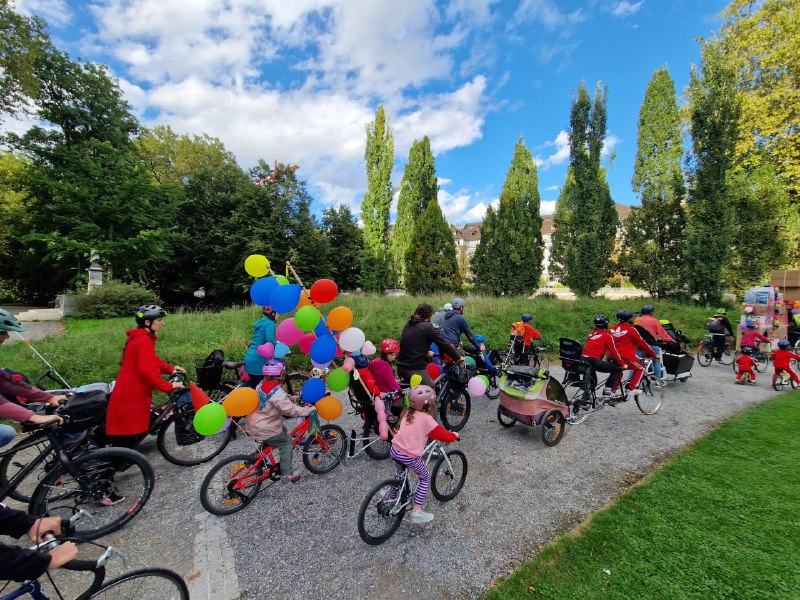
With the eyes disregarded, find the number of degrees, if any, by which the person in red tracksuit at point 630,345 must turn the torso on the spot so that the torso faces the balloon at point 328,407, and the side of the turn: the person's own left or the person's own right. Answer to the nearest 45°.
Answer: approximately 180°

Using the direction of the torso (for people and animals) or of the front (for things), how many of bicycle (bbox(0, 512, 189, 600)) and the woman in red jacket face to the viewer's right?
2

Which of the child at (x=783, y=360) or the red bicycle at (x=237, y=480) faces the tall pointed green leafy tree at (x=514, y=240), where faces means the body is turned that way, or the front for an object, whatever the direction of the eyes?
the red bicycle

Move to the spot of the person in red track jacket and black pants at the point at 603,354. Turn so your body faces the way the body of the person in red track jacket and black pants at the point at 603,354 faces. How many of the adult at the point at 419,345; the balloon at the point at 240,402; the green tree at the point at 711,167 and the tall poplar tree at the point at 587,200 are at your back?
2

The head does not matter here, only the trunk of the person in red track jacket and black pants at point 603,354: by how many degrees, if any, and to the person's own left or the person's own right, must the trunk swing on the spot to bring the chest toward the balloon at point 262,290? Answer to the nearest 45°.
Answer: approximately 180°

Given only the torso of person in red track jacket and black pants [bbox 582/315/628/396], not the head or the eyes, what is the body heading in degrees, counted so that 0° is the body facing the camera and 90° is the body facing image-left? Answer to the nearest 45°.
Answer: approximately 225°

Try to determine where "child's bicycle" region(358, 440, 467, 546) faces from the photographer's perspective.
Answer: facing away from the viewer and to the right of the viewer

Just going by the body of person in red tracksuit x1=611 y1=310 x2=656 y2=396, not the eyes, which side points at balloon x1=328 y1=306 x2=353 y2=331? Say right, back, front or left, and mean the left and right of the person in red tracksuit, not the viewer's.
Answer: back

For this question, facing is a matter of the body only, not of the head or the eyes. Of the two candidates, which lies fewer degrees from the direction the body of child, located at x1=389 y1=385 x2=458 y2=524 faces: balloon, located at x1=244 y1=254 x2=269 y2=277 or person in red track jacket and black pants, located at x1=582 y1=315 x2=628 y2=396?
the person in red track jacket and black pants

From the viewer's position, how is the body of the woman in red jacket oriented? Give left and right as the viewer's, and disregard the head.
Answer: facing to the right of the viewer

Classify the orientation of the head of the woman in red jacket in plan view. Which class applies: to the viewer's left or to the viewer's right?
to the viewer's right

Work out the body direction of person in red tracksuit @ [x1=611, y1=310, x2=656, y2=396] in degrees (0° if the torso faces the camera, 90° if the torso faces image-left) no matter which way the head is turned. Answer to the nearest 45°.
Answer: approximately 225°

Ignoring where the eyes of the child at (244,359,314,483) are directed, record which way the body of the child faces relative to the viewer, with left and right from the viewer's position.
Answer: facing away from the viewer and to the right of the viewer
